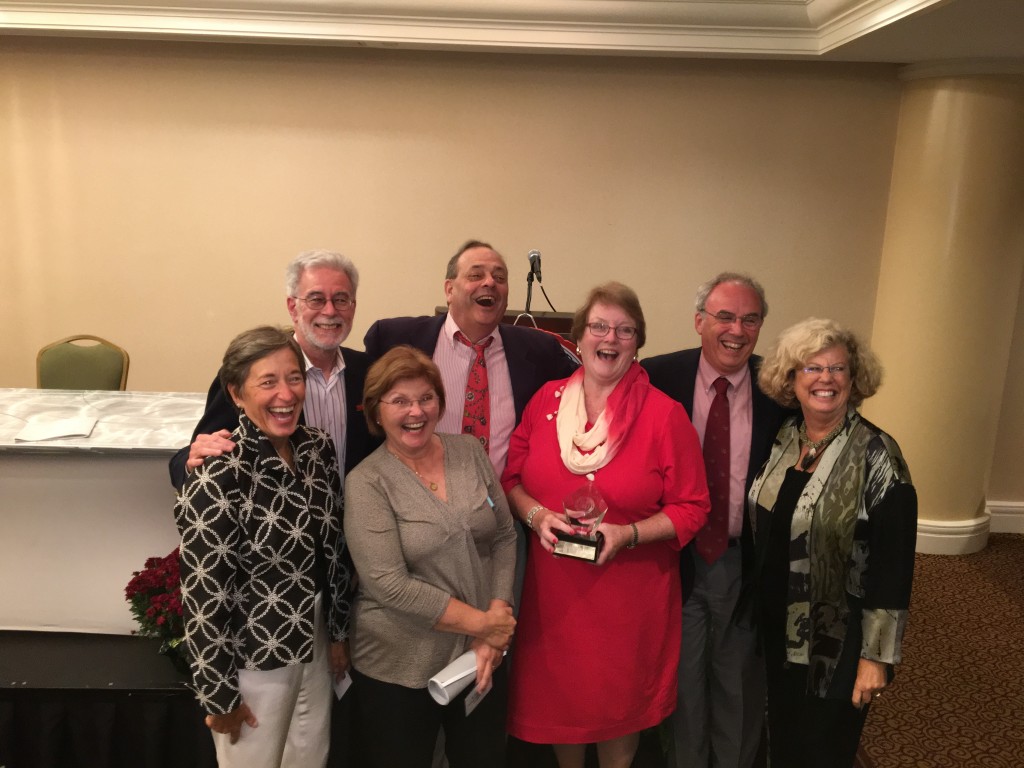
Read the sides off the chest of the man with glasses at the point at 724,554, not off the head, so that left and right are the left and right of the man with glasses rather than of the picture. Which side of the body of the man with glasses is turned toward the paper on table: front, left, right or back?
right

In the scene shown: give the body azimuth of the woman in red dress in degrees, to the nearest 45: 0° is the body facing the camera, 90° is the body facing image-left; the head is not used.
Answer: approximately 0°

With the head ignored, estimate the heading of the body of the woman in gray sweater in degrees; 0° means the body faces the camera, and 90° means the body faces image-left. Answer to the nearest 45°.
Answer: approximately 315°

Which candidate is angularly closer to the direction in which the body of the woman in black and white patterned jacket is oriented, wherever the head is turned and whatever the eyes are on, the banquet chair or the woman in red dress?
the woman in red dress

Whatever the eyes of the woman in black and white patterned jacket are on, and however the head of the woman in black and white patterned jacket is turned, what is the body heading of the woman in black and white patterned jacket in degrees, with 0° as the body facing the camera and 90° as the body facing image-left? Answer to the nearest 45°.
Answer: approximately 315°

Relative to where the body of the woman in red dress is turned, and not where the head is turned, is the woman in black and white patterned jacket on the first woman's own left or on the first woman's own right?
on the first woman's own right

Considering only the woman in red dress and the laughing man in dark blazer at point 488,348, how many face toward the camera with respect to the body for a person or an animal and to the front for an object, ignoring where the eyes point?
2

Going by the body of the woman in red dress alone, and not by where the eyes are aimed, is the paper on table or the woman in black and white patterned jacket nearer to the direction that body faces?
the woman in black and white patterned jacket
